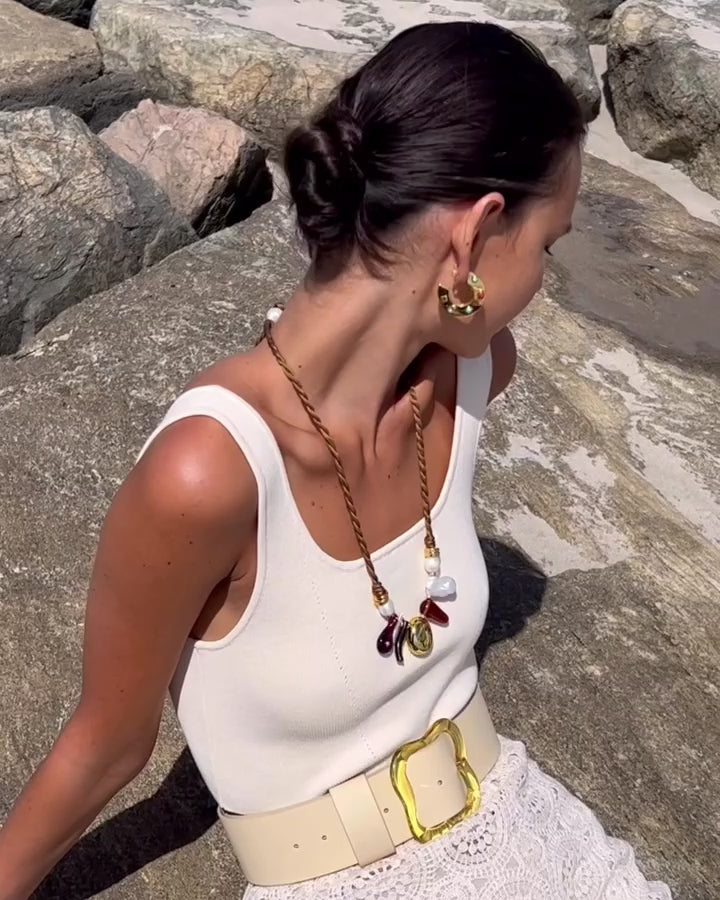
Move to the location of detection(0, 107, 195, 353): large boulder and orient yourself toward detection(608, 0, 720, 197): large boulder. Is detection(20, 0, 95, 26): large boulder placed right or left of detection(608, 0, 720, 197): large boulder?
left

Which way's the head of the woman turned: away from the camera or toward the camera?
away from the camera

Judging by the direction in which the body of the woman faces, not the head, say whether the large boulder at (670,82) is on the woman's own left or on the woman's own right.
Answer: on the woman's own left

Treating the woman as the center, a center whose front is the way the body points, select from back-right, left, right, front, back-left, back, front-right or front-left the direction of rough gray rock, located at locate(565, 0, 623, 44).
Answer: back-left

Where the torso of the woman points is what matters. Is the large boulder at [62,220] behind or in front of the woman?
behind

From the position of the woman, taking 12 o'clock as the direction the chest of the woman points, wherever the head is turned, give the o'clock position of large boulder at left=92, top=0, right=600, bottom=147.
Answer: The large boulder is roughly at 7 o'clock from the woman.

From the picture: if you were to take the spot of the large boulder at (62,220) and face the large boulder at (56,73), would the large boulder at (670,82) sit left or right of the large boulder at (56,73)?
right
